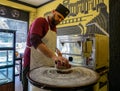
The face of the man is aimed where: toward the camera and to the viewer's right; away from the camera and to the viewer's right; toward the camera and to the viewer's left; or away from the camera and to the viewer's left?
toward the camera and to the viewer's right

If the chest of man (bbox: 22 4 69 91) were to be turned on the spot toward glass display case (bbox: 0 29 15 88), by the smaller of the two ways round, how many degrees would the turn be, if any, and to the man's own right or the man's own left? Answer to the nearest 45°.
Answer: approximately 180°

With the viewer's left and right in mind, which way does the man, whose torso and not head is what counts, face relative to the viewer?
facing the viewer and to the right of the viewer
